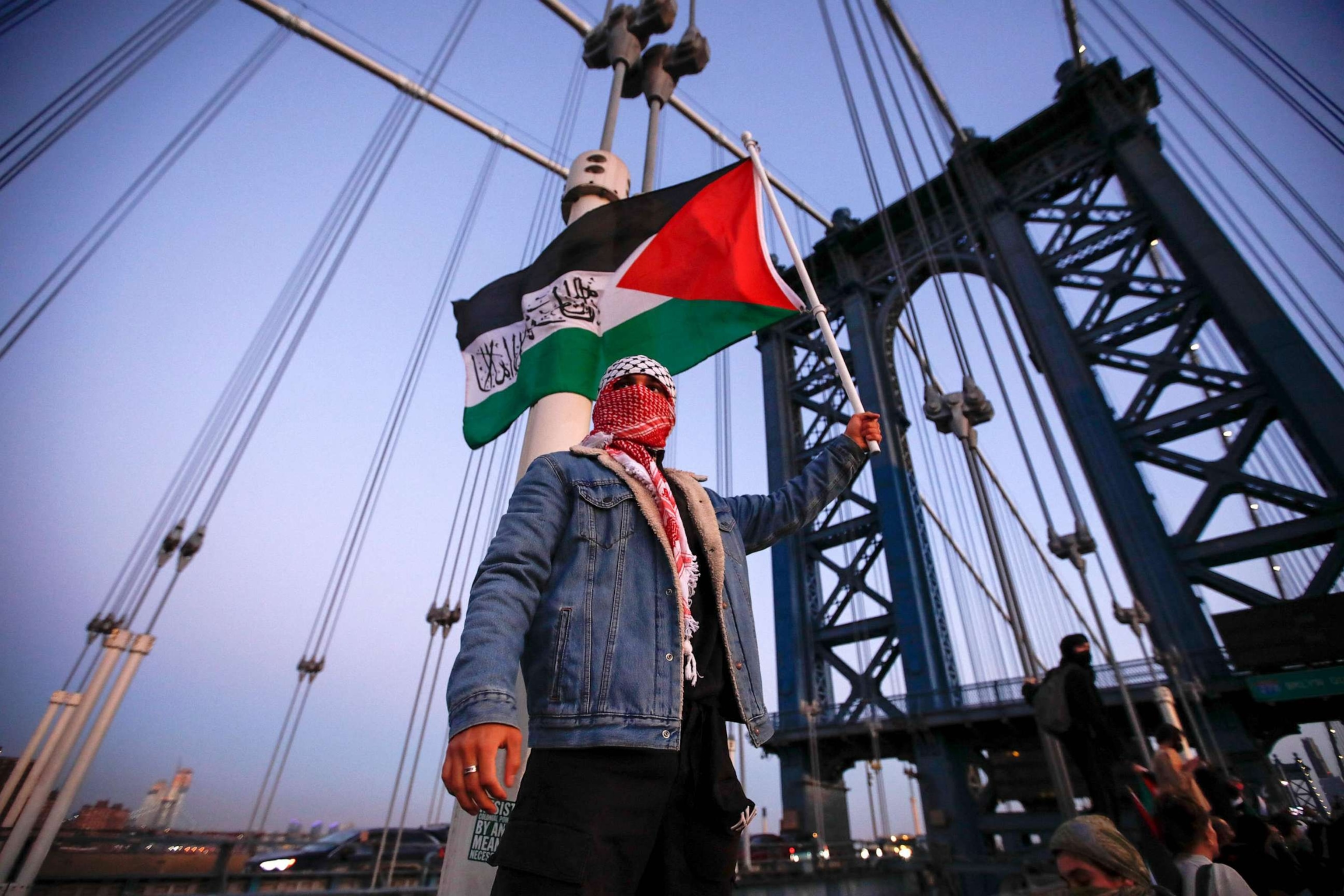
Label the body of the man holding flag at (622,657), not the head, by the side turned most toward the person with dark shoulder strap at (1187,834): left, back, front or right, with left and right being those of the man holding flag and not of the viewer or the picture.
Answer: left

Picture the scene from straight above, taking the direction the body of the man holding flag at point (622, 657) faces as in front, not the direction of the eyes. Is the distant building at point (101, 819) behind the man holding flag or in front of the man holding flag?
behind

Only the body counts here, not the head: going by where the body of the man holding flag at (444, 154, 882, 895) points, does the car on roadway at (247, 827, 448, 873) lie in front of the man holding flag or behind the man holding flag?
behind

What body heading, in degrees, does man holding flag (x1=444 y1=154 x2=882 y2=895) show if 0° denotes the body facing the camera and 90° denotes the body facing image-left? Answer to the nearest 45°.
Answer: approximately 315°

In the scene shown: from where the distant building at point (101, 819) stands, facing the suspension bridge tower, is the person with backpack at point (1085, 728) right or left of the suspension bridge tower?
right

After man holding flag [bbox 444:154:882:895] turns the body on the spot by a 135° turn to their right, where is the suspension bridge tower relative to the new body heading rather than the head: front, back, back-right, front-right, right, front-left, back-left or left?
back-right

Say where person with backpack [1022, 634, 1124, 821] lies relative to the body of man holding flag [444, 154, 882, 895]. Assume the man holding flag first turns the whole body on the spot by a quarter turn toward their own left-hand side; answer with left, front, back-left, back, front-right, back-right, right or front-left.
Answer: front

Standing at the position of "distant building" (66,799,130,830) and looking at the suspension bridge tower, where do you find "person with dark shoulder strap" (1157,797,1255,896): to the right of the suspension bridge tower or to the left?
right
